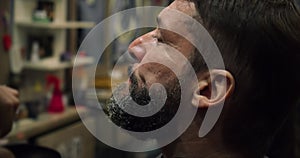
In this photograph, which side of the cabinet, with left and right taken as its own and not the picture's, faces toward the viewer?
front

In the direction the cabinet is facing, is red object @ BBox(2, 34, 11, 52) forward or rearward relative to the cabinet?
forward
